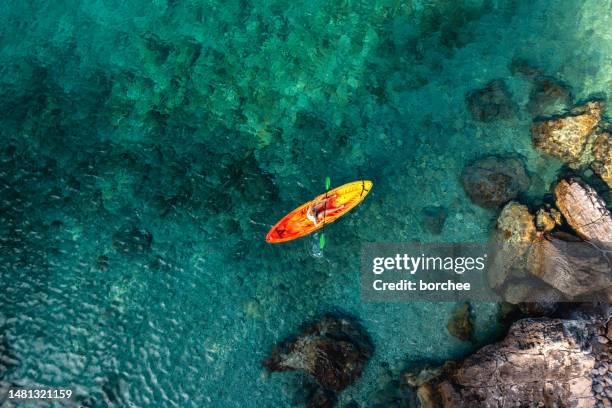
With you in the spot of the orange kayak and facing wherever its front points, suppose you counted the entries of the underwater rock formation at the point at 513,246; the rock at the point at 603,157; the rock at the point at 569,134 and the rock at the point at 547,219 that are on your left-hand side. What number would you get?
0

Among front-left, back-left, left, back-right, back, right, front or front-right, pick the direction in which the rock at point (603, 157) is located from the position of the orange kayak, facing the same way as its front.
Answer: front-right

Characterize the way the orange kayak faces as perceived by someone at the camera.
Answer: facing away from the viewer and to the right of the viewer

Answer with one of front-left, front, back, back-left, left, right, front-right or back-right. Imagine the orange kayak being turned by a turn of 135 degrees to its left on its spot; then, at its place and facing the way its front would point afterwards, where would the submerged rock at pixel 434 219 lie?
back

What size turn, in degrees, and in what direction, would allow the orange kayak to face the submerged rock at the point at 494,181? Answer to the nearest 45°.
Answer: approximately 45° to its right

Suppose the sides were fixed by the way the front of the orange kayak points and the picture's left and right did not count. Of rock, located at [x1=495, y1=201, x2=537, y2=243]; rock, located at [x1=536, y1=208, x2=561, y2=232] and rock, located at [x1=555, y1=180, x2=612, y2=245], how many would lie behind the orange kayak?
0

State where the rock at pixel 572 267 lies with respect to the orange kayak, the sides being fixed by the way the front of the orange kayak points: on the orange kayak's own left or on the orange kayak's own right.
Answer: on the orange kayak's own right

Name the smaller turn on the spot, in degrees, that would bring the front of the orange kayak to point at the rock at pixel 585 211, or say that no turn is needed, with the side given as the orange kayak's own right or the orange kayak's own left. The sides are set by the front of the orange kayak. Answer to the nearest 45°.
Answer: approximately 45° to the orange kayak's own right

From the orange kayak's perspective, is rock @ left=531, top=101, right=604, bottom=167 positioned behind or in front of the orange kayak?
in front

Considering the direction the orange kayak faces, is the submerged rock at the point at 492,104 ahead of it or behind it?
ahead

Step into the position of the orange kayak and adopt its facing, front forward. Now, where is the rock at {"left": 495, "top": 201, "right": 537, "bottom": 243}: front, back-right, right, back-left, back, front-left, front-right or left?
front-right
